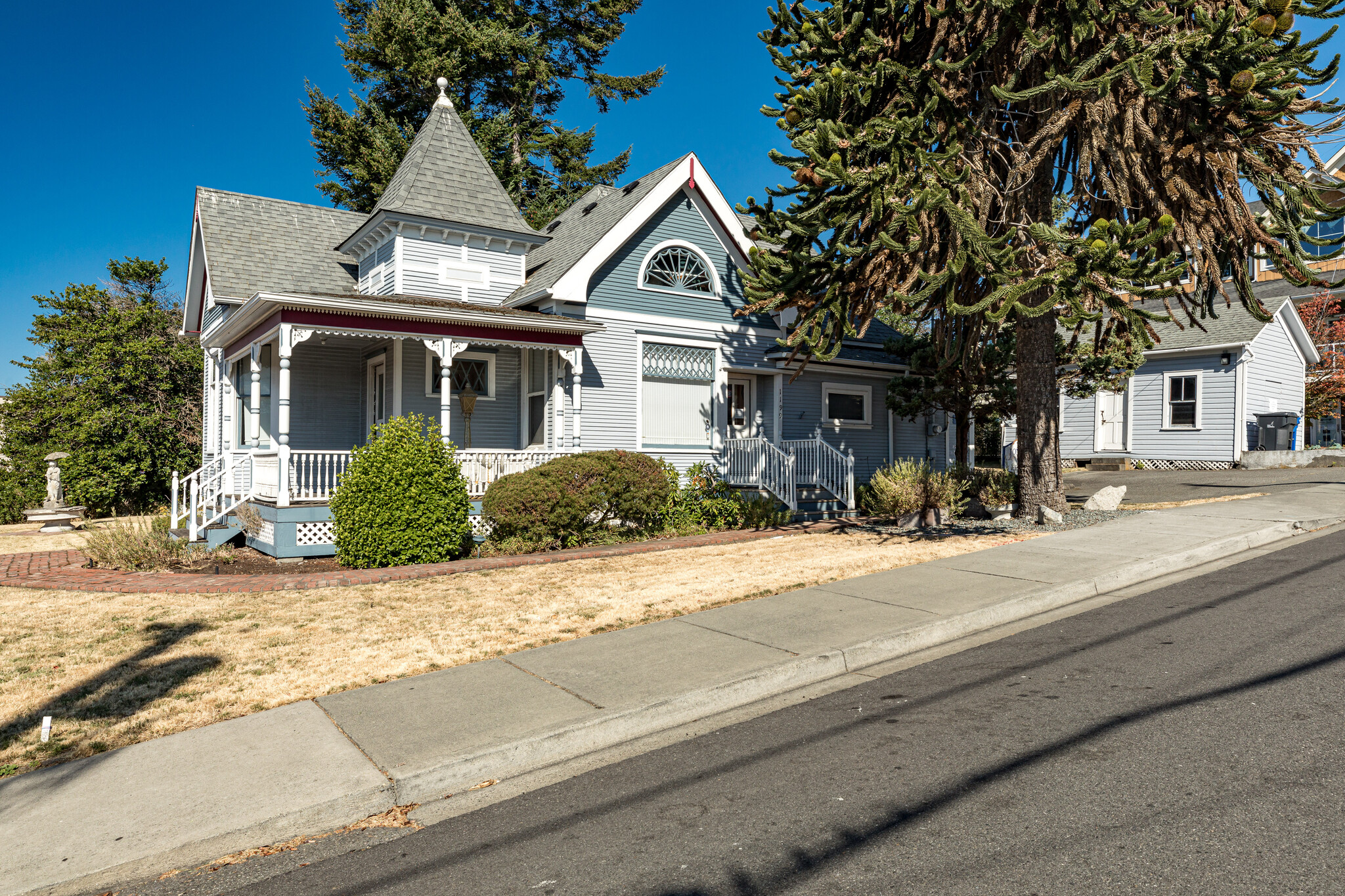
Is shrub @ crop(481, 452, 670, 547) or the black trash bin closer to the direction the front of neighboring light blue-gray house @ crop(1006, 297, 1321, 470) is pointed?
the shrub

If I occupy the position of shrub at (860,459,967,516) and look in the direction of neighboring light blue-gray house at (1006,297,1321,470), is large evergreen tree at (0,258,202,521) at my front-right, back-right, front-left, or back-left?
back-left

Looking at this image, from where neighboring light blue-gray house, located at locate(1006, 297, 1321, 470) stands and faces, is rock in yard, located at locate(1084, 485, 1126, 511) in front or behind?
in front

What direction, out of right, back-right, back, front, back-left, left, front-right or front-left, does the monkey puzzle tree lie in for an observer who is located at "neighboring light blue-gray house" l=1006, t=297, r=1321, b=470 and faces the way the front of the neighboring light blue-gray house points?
front-left

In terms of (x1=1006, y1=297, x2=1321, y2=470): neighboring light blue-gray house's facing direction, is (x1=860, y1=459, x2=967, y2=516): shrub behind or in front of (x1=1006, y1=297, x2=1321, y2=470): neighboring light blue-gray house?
in front

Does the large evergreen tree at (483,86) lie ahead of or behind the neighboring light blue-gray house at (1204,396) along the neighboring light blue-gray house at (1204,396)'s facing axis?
ahead

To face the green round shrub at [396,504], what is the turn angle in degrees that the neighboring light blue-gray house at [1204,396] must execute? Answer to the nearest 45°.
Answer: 0° — it already faces it

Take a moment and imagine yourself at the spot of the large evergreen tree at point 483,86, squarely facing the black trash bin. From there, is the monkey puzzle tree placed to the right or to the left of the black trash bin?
right

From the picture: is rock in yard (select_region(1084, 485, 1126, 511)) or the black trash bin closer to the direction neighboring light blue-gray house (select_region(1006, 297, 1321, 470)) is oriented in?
the rock in yard

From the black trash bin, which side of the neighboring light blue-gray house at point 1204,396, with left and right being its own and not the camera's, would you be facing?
left

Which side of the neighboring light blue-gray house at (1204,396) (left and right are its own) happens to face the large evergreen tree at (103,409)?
front

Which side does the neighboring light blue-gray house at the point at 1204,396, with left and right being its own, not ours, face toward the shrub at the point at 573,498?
front

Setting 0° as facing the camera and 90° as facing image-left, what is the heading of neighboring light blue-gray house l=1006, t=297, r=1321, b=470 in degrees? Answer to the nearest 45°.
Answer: approximately 45°
